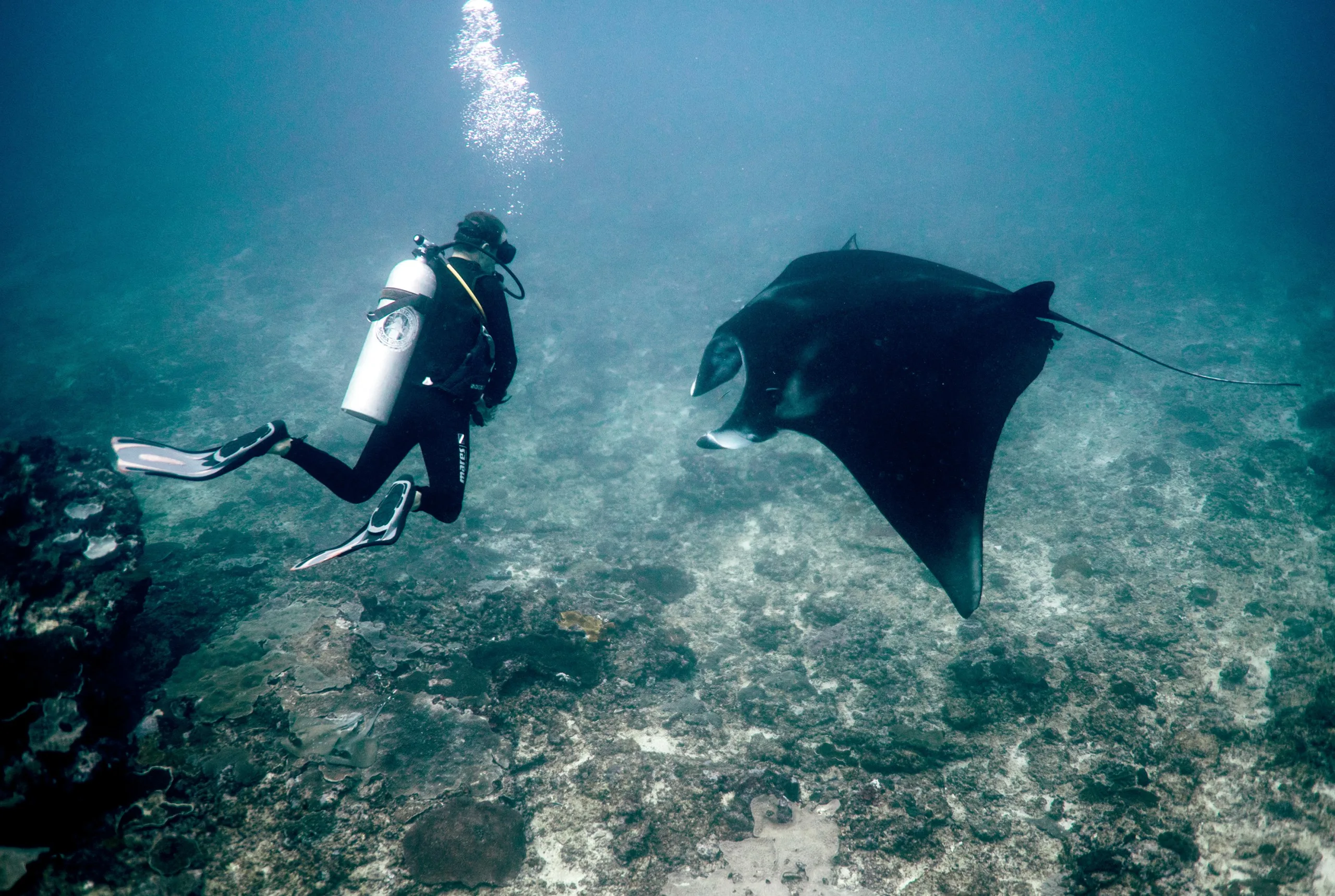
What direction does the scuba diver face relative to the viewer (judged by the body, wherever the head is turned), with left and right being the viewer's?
facing away from the viewer and to the right of the viewer

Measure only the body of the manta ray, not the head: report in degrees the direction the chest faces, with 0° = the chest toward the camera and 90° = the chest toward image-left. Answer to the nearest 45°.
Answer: approximately 90°

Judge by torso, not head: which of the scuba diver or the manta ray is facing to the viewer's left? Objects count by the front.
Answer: the manta ray

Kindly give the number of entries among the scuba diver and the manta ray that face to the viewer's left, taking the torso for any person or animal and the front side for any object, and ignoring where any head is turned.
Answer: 1
